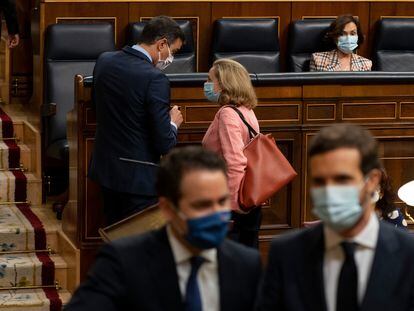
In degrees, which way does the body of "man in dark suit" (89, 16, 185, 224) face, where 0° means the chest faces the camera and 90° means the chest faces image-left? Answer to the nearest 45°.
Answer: approximately 225°

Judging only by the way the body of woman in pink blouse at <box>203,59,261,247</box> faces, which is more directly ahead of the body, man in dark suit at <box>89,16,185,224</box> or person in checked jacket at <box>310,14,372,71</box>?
the man in dark suit

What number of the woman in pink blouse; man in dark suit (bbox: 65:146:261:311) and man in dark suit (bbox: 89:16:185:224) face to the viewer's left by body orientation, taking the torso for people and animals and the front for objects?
1

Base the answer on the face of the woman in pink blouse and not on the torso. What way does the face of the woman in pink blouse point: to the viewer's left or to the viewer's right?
to the viewer's left

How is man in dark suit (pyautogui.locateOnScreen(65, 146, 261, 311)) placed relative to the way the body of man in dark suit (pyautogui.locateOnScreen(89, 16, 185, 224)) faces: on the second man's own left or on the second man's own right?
on the second man's own right

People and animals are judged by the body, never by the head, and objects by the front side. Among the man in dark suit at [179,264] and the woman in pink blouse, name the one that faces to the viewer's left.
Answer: the woman in pink blouse

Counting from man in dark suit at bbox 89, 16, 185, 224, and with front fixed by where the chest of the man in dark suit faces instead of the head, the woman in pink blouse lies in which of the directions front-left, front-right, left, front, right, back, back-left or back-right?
front-right

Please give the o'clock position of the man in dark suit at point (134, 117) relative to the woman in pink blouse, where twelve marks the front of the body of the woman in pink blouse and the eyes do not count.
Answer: The man in dark suit is roughly at 12 o'clock from the woman in pink blouse.

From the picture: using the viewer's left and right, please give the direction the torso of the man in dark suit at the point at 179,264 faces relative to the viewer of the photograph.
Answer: facing the viewer and to the right of the viewer

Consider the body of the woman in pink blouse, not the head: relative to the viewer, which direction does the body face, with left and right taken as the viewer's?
facing to the left of the viewer

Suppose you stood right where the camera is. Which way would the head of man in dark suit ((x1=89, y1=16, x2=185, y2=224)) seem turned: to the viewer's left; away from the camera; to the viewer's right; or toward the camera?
to the viewer's right
